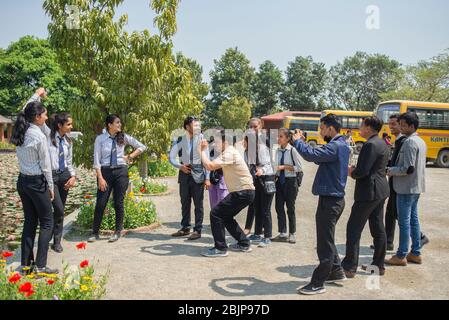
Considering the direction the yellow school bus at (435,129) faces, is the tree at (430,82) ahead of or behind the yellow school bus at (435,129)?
behind

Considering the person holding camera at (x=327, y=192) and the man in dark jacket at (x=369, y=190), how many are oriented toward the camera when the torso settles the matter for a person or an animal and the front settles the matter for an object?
0

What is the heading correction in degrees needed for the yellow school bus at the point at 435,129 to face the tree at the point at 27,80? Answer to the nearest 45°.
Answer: approximately 45° to its right

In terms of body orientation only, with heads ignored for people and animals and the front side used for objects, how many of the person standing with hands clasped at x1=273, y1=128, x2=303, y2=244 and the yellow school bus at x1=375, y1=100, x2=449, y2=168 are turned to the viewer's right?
0

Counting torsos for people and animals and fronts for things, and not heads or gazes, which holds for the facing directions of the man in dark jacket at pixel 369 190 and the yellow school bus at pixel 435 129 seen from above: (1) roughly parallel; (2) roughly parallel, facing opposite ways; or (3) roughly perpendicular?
roughly perpendicular

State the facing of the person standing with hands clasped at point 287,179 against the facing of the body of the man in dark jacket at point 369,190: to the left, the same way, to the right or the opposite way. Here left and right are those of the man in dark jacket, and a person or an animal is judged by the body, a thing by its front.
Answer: to the left

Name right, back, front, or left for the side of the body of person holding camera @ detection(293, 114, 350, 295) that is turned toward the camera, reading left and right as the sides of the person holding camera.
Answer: left

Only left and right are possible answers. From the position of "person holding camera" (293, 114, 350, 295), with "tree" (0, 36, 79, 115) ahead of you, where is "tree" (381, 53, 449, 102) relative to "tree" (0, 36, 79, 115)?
right

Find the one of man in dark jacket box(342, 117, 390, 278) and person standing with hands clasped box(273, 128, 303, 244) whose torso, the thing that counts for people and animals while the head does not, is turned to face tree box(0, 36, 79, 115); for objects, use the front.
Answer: the man in dark jacket

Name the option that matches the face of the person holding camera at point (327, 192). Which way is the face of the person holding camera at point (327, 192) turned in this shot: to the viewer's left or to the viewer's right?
to the viewer's left

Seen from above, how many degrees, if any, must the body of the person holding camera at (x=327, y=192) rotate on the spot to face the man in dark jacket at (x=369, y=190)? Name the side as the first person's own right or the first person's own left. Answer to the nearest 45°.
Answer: approximately 135° to the first person's own right

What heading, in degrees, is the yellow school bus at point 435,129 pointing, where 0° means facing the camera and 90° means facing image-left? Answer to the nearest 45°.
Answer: approximately 45°

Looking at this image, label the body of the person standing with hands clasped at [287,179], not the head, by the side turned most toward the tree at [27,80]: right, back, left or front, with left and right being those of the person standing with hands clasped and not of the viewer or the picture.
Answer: right

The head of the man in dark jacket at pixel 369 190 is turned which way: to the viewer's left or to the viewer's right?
to the viewer's left
